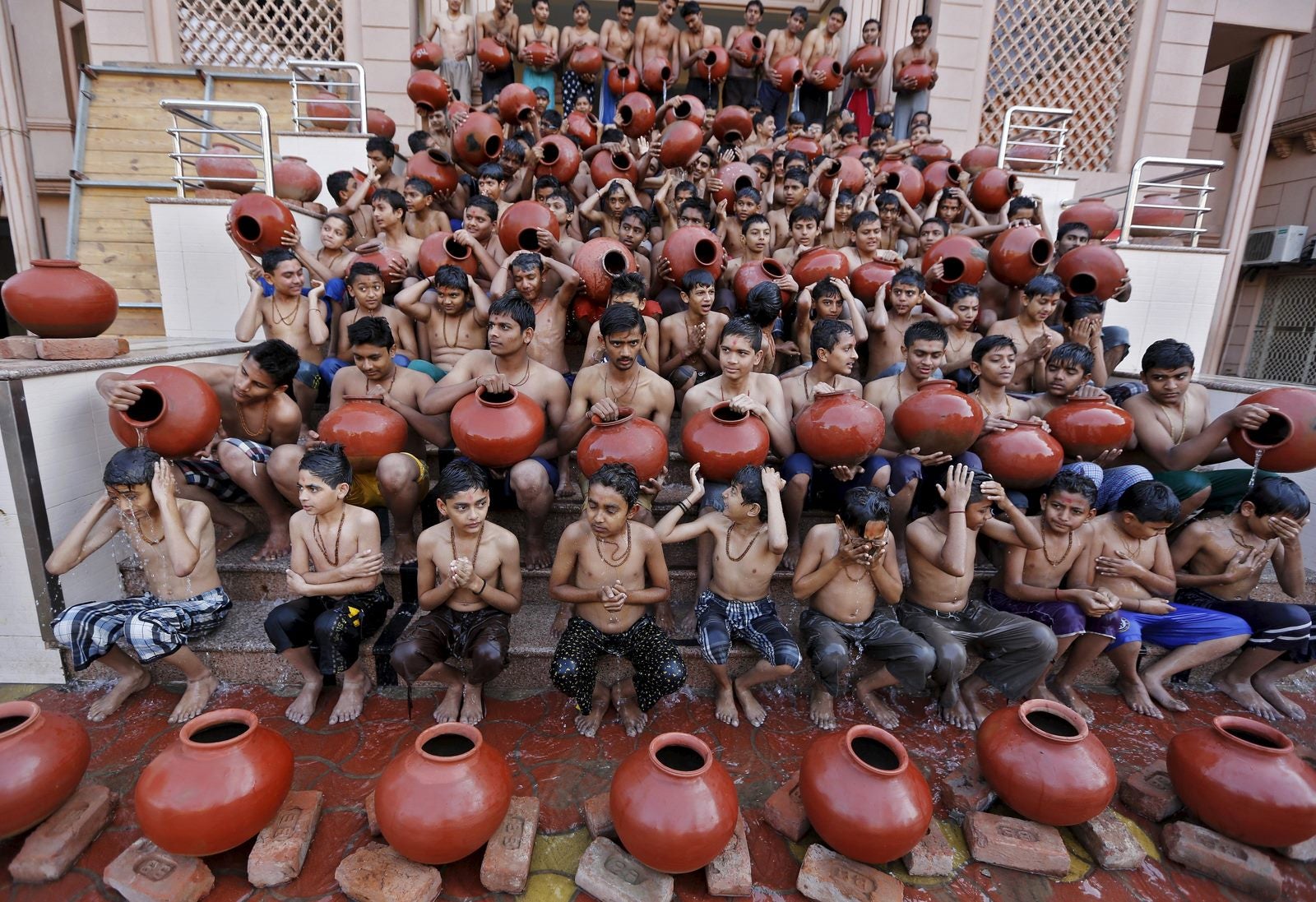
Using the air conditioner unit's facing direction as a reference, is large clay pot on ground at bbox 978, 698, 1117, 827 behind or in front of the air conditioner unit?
in front

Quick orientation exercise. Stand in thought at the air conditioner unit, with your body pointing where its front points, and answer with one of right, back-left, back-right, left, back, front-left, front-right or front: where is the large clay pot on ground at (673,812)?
front-left

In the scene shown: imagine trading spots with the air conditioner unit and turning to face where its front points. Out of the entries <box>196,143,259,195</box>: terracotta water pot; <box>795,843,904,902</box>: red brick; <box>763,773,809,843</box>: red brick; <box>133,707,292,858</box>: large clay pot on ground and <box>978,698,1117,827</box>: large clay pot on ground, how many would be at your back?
0

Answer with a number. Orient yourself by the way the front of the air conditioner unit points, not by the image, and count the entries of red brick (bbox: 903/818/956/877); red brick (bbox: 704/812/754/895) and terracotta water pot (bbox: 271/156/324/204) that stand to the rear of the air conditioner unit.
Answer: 0

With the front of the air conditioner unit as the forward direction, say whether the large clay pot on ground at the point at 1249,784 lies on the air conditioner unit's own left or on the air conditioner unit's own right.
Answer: on the air conditioner unit's own left

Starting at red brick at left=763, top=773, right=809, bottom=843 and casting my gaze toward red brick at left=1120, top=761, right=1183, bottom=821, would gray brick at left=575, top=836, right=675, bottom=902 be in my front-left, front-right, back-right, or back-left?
back-right

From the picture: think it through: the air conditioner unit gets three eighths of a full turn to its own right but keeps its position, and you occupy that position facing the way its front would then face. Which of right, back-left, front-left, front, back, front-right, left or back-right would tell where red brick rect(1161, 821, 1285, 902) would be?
back

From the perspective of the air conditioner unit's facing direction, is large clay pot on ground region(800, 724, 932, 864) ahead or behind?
ahead

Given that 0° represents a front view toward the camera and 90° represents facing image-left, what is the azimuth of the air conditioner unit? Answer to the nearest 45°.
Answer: approximately 45°

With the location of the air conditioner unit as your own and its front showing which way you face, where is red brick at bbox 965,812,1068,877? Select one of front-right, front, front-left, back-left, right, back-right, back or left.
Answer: front-left

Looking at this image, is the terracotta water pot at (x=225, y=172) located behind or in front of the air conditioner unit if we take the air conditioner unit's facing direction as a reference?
in front

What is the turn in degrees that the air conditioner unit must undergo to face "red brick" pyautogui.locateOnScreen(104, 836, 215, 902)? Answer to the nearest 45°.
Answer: approximately 45° to its left

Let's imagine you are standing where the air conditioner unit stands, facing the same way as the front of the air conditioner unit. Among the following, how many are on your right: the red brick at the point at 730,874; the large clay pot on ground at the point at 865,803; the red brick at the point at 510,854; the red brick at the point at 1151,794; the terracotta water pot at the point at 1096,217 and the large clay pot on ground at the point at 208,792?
0
